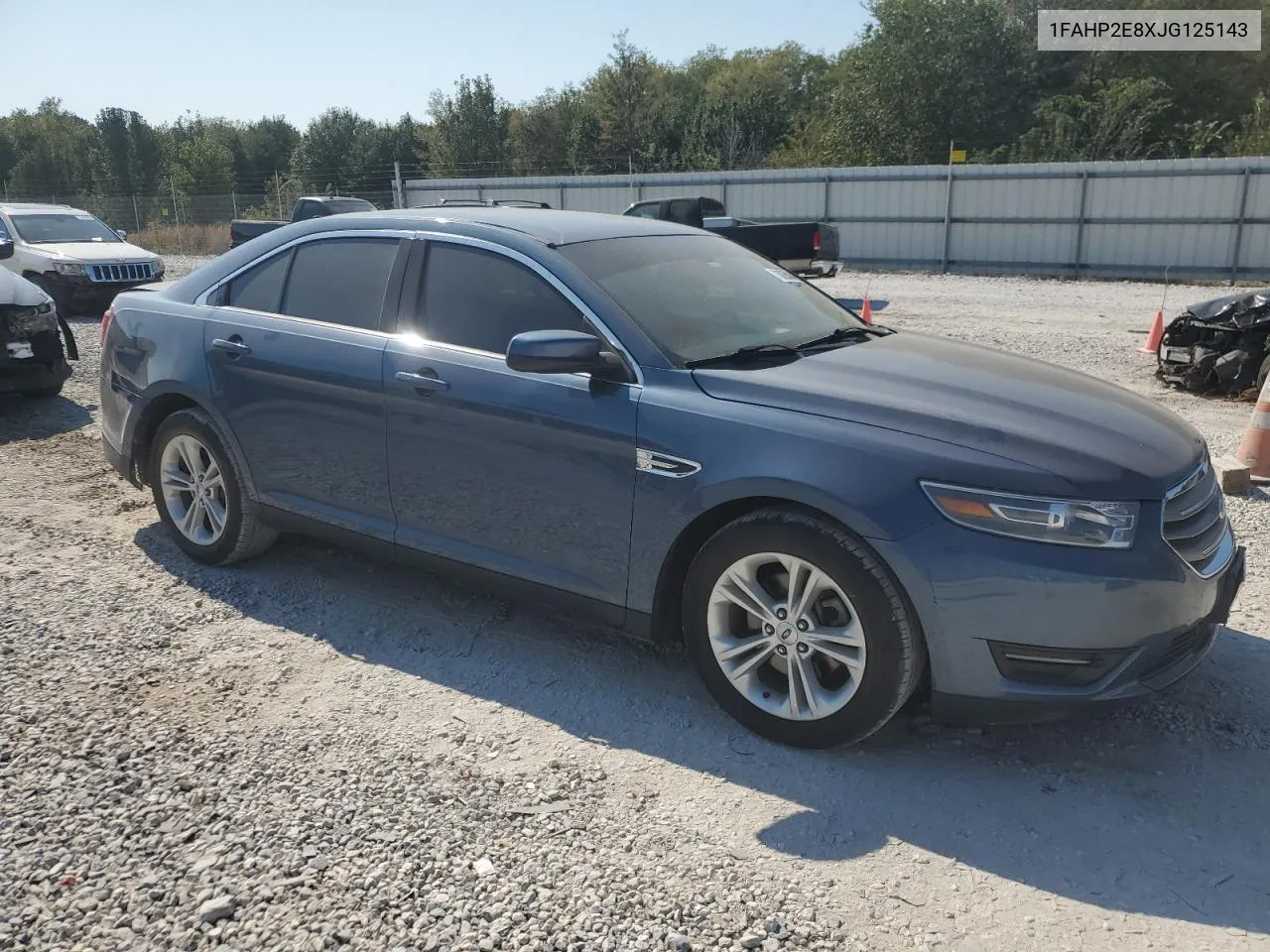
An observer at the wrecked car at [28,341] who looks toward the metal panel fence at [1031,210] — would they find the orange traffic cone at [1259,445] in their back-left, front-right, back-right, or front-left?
front-right

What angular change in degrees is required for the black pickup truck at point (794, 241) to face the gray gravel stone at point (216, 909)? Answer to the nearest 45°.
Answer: approximately 135° to its left

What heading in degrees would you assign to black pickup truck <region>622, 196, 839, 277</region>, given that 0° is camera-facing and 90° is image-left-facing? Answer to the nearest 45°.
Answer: approximately 135°

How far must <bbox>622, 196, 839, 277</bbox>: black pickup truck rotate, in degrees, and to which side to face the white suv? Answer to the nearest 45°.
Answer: approximately 45° to its left

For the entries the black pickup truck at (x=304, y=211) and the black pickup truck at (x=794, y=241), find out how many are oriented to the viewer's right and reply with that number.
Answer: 1

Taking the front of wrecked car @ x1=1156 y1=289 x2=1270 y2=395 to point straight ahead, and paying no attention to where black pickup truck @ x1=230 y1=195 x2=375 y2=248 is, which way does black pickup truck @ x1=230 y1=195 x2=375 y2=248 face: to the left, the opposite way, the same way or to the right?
the opposite way

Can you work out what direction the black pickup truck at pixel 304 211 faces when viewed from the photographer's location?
facing to the right of the viewer

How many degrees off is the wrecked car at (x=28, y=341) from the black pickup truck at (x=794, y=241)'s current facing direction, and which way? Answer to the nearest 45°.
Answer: approximately 90° to its left

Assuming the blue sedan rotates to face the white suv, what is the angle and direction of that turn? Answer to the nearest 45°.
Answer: approximately 180°

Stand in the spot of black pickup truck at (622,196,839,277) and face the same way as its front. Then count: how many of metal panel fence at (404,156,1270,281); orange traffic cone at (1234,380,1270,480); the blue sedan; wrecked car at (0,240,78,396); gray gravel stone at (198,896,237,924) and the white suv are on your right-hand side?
1

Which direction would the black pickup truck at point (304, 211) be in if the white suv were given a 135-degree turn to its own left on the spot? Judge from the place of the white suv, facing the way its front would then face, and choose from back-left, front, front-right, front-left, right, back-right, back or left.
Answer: front-right

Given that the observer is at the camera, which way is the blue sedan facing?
facing the viewer and to the right of the viewer

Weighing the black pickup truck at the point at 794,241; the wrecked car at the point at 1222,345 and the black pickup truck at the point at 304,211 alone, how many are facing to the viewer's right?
1
